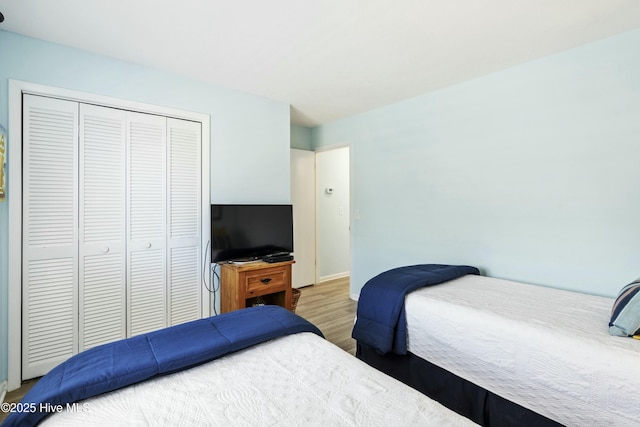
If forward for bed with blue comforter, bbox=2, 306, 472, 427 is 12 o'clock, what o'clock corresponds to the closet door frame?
The closet door frame is roughly at 12 o'clock from the bed with blue comforter.

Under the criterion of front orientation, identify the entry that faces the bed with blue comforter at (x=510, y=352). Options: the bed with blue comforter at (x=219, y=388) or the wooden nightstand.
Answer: the wooden nightstand

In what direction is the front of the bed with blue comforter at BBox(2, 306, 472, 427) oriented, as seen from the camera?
facing away from the viewer and to the left of the viewer

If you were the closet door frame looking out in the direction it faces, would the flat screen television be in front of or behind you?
in front

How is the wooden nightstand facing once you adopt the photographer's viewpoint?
facing the viewer and to the right of the viewer

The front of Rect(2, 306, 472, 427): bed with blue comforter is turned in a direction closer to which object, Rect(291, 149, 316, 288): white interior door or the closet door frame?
the closet door frame

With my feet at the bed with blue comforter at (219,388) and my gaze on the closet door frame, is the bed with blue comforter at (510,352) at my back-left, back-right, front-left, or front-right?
back-right

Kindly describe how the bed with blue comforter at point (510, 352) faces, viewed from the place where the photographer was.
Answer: facing away from the viewer and to the left of the viewer

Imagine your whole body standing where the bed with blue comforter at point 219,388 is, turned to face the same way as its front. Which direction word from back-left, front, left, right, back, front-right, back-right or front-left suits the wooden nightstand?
front-right

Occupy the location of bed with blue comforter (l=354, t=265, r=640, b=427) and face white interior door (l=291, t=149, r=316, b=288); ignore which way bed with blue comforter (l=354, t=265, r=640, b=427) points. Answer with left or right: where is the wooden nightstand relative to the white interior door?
left

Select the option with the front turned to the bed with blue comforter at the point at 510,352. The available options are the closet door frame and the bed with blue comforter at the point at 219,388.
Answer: the closet door frame

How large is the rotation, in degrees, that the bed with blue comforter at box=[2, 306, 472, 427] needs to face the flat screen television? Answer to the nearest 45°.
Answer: approximately 45° to its right

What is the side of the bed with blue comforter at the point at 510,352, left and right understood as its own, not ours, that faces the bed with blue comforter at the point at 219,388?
left

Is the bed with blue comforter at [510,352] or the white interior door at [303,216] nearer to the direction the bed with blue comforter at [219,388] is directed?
the white interior door

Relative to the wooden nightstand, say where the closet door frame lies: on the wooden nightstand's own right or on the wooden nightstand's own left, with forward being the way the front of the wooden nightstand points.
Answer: on the wooden nightstand's own right
